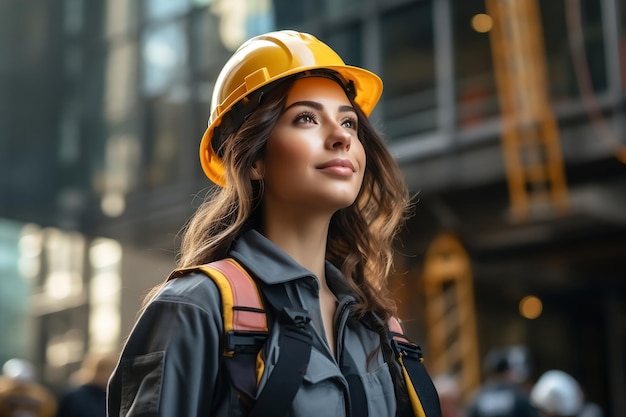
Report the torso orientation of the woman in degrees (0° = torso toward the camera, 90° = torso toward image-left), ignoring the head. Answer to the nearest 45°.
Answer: approximately 315°

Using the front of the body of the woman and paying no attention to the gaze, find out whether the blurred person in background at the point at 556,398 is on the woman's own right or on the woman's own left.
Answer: on the woman's own left

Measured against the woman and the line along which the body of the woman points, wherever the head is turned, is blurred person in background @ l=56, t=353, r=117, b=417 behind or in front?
behind

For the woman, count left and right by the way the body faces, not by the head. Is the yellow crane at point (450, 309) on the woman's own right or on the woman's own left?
on the woman's own left
